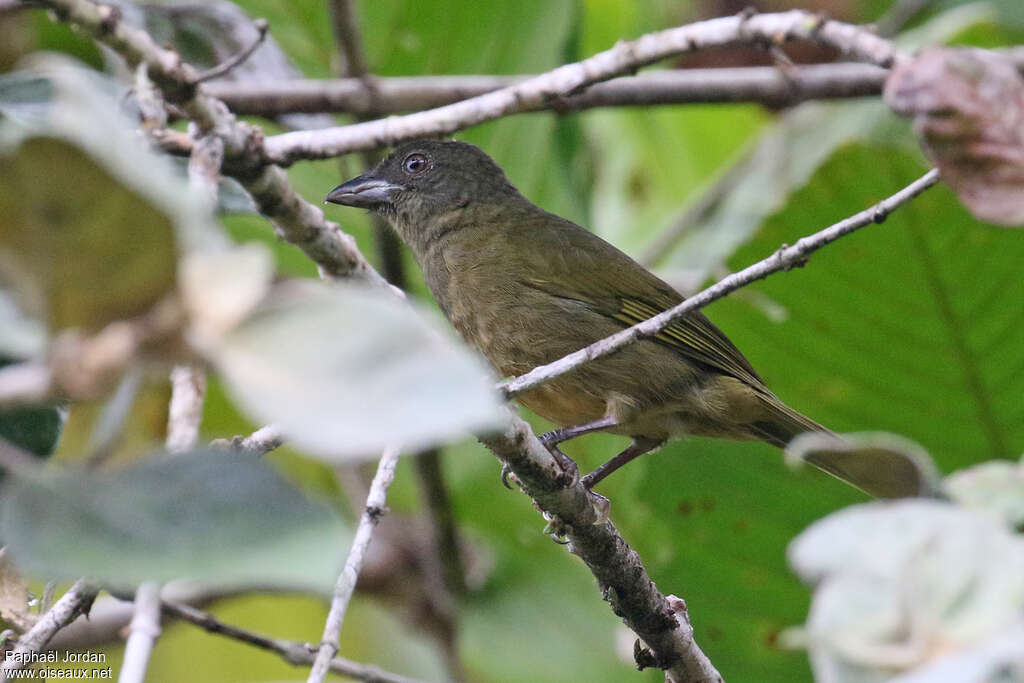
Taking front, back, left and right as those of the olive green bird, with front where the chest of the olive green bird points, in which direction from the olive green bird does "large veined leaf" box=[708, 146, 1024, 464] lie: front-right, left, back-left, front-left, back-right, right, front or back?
back

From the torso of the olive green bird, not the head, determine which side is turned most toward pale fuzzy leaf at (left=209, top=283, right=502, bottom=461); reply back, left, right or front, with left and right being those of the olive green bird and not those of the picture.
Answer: left

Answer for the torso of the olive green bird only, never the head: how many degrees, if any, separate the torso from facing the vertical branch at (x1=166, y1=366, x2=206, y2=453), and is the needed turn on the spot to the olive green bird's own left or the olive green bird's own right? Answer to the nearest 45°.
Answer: approximately 45° to the olive green bird's own left

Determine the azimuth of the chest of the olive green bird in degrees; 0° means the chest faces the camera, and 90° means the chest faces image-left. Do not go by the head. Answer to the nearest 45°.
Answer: approximately 90°

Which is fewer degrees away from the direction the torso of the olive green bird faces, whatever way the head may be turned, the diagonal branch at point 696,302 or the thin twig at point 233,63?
the thin twig

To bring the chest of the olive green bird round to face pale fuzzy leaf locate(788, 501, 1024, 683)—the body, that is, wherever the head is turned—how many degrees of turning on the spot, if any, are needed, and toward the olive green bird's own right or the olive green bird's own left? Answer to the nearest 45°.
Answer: approximately 90° to the olive green bird's own left
